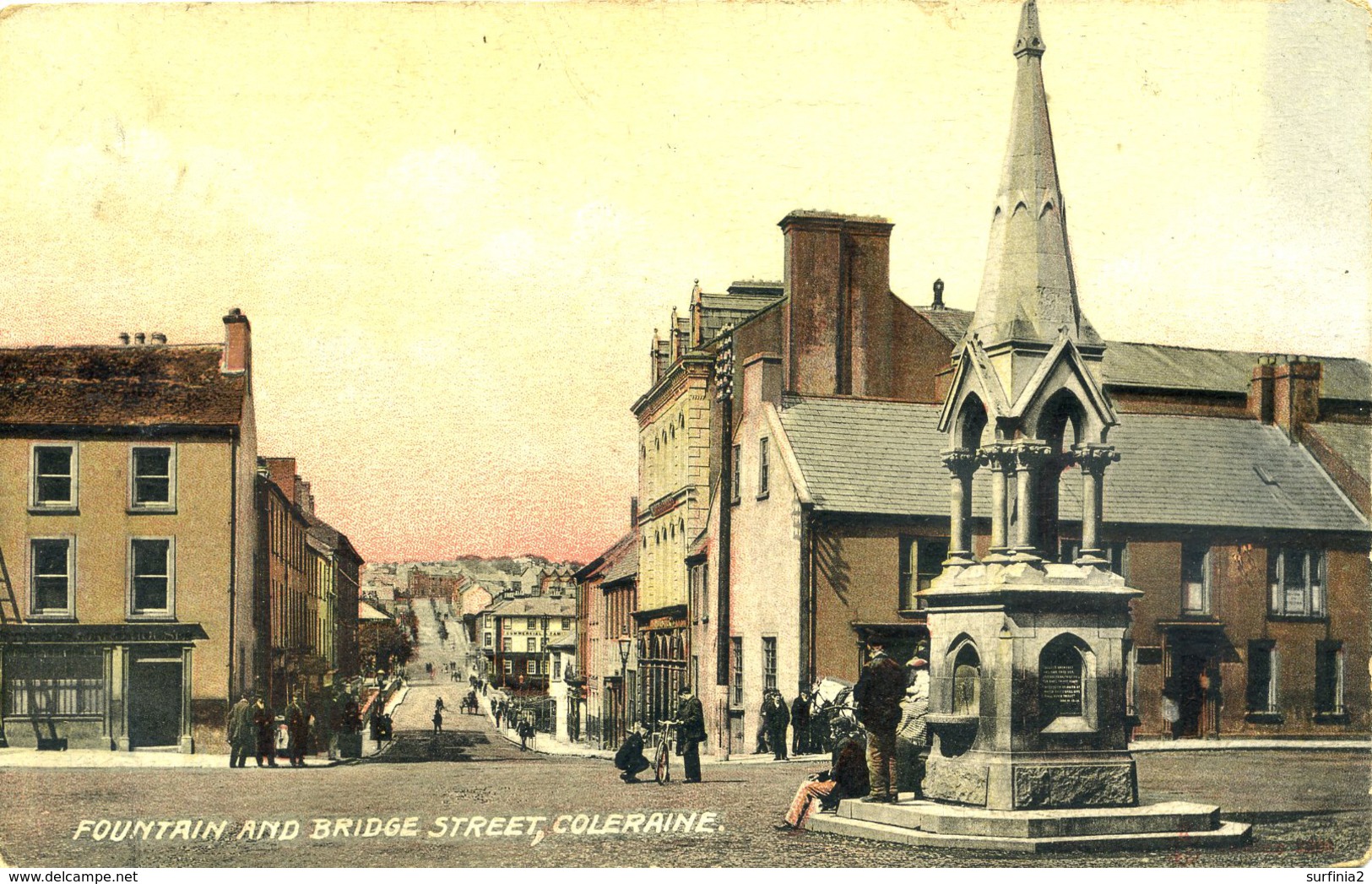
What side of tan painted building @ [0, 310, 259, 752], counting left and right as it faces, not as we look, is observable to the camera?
front

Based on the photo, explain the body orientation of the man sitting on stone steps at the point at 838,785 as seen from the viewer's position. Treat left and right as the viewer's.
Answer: facing to the left of the viewer

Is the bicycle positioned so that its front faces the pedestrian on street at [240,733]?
no

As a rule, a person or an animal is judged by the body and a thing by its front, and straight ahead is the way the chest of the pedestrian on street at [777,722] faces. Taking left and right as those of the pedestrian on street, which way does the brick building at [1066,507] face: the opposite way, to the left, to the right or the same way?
the same way

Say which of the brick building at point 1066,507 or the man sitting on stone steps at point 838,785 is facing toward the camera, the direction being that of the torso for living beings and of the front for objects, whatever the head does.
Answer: the brick building

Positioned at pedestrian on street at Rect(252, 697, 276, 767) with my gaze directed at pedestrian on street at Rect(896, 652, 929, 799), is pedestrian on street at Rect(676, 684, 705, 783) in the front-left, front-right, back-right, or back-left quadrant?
front-left

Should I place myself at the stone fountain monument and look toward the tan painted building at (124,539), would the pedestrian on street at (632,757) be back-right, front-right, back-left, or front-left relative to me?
front-right

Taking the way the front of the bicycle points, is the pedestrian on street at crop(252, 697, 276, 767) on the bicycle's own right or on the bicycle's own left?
on the bicycle's own right

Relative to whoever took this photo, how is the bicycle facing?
facing the viewer

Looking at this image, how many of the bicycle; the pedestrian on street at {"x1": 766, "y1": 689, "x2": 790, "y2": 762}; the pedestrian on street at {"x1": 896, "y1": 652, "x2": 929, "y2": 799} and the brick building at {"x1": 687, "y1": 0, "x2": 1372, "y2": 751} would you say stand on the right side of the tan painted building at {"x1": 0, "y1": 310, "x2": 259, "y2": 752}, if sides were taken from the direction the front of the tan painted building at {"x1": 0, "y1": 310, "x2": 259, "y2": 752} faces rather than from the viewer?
0
